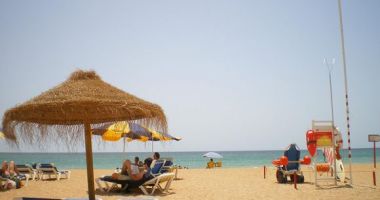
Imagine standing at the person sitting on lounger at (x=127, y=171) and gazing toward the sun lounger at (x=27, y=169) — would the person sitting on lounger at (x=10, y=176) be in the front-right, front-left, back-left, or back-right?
front-left

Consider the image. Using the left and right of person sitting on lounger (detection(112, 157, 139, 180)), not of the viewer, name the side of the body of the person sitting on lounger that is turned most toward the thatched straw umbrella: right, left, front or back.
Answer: left

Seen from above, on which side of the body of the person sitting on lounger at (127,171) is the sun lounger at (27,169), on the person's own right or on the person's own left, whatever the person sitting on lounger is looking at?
on the person's own right

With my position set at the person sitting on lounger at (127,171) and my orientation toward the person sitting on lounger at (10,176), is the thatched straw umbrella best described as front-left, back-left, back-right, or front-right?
front-left

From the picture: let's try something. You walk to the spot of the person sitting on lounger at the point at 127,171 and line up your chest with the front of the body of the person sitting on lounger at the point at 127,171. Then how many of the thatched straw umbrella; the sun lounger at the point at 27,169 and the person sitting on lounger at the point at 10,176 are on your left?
1

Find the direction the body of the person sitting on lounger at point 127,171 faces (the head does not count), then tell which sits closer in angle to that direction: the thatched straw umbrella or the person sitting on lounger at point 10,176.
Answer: the person sitting on lounger

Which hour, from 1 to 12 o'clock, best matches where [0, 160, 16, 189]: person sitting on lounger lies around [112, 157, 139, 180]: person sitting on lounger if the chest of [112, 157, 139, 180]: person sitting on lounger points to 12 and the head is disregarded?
[0, 160, 16, 189]: person sitting on lounger is roughly at 1 o'clock from [112, 157, 139, 180]: person sitting on lounger.

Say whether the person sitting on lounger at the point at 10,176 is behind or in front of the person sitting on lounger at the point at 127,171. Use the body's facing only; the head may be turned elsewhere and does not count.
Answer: in front

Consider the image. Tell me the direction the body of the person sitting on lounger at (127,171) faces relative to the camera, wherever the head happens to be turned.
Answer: to the viewer's left
